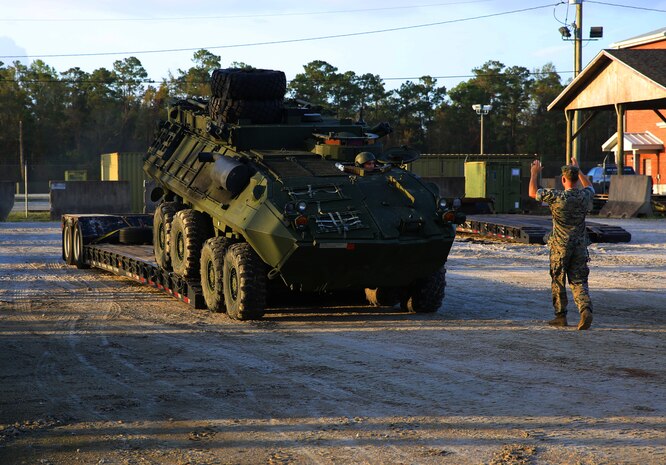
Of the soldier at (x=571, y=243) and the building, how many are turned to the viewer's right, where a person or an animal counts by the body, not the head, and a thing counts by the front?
0

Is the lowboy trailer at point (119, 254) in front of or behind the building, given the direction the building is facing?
in front

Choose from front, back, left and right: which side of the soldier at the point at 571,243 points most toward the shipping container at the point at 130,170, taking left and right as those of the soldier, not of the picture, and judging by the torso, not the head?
front

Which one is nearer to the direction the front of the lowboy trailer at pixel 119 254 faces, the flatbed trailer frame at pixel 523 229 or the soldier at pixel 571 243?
the soldier

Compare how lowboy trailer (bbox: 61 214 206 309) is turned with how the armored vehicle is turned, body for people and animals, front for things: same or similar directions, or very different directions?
same or similar directions

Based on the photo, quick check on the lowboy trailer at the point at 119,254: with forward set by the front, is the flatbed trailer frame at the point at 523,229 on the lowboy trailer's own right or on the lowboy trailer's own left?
on the lowboy trailer's own left

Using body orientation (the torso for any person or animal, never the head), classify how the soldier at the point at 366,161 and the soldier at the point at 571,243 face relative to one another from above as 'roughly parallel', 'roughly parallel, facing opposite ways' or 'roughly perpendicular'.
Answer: roughly parallel, facing opposite ways

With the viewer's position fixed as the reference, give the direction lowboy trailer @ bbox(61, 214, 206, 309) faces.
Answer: facing the viewer and to the right of the viewer

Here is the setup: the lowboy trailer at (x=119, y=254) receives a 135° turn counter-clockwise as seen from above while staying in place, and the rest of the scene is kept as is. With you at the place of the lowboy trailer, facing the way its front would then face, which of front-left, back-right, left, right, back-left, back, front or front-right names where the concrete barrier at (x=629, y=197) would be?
front-right

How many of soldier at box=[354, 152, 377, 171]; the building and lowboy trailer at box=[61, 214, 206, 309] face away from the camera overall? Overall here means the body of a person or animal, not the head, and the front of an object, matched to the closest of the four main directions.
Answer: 0

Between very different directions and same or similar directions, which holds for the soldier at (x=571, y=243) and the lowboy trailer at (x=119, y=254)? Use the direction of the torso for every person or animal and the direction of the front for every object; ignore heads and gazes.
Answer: very different directions

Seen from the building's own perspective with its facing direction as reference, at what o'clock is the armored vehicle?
The armored vehicle is roughly at 11 o'clock from the building.

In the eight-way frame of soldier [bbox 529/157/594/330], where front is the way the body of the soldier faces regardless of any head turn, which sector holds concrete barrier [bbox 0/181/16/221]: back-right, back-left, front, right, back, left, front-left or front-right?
front

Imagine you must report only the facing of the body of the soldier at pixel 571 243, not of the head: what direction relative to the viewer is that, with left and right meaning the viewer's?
facing away from the viewer and to the left of the viewer

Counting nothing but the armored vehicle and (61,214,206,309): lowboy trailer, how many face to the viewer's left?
0

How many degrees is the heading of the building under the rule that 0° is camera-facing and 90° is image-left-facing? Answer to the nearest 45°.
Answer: approximately 45°
